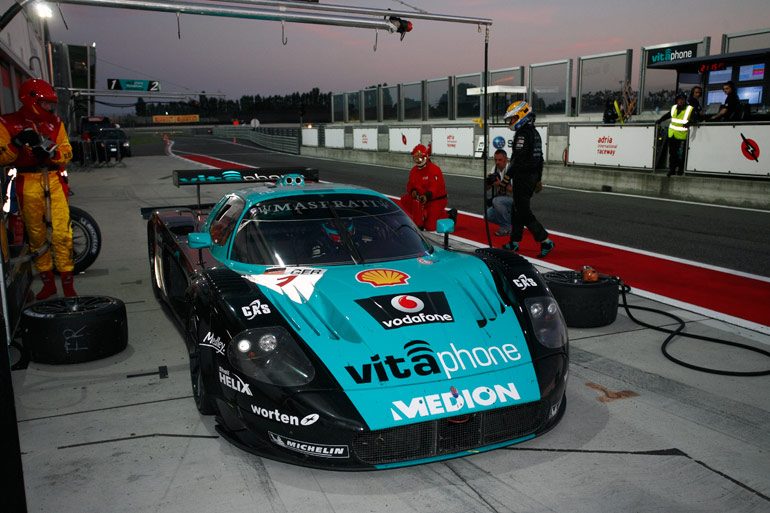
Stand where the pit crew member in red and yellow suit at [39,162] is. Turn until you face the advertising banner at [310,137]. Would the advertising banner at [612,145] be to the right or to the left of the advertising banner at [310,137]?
right

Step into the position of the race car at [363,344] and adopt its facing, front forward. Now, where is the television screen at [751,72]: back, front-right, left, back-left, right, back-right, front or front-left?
left

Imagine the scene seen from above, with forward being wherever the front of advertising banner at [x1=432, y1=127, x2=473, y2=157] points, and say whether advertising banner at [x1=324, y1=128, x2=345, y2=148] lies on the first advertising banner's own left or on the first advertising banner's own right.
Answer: on the first advertising banner's own right

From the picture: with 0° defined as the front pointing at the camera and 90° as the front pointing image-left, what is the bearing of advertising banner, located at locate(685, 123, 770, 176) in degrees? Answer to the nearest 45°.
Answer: approximately 45°

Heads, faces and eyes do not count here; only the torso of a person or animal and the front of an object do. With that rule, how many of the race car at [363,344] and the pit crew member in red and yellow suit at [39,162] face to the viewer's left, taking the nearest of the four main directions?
0

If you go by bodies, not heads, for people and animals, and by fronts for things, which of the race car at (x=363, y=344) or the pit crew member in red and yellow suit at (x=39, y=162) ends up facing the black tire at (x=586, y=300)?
the pit crew member in red and yellow suit

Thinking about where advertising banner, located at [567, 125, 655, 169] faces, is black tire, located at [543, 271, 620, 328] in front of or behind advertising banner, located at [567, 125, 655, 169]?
in front

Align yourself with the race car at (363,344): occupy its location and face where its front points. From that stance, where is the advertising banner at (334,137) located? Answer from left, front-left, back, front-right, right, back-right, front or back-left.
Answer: back-left

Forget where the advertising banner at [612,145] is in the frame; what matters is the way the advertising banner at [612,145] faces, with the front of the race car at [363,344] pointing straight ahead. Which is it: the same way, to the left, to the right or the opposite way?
to the right

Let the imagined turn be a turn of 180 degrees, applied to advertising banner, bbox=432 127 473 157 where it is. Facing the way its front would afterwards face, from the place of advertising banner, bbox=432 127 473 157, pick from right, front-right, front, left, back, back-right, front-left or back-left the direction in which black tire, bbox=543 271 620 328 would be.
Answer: back-right
